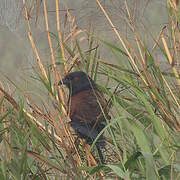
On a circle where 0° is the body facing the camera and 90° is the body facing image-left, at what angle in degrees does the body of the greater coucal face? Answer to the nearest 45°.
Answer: approximately 135°
